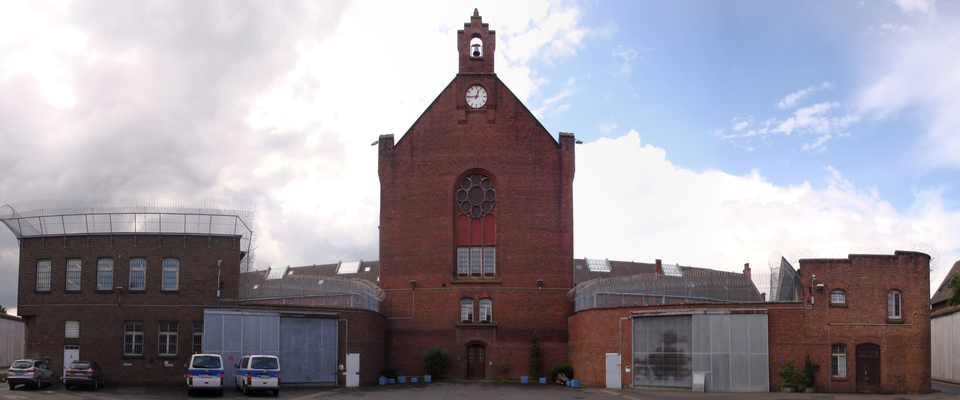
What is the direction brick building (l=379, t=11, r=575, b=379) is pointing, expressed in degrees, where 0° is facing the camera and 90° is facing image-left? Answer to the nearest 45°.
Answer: approximately 0°

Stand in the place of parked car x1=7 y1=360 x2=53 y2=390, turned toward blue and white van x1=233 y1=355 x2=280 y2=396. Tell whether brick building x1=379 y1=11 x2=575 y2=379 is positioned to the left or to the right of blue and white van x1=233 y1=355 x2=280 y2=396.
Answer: left

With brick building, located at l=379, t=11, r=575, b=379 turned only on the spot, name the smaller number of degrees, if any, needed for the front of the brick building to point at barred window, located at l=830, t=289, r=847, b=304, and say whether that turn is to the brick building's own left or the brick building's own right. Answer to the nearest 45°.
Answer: approximately 45° to the brick building's own left

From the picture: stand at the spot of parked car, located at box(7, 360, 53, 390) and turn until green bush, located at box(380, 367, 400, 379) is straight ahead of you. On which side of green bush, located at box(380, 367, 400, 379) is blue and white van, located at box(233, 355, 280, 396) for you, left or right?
right
